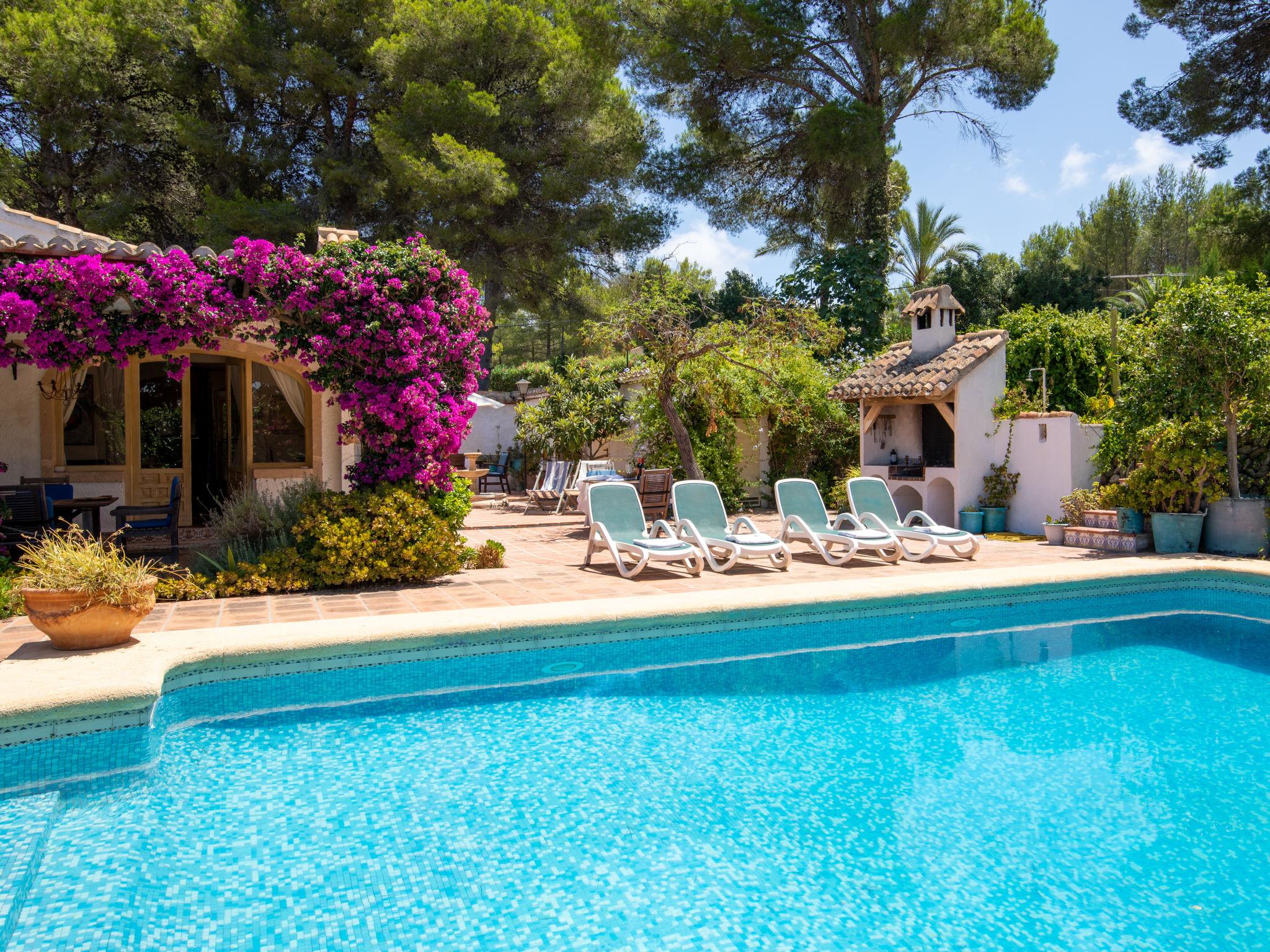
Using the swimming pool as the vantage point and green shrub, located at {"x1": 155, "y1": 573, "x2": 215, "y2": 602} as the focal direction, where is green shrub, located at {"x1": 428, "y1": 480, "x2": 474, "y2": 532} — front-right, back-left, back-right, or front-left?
front-right

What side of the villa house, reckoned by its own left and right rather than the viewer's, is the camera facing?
front

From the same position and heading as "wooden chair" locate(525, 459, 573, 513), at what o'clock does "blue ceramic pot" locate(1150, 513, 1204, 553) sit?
The blue ceramic pot is roughly at 9 o'clock from the wooden chair.

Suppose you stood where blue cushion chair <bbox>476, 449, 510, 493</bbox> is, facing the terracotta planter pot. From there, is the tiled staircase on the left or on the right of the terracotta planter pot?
left

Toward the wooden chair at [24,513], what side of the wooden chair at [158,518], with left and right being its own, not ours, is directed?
front

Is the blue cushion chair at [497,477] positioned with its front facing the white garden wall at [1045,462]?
no

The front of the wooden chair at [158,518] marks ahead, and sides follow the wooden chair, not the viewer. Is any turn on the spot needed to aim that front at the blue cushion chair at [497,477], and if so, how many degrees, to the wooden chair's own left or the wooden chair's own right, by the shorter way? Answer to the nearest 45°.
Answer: approximately 135° to the wooden chair's own right

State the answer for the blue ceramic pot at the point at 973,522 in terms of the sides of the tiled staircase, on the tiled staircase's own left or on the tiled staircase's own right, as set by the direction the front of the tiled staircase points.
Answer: on the tiled staircase's own right

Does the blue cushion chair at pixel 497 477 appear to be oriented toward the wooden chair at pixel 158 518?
no

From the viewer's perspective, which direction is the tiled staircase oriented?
toward the camera

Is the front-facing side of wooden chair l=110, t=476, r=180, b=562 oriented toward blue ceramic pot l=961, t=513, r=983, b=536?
no

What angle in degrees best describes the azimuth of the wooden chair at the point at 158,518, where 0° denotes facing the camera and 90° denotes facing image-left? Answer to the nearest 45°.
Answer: approximately 90°

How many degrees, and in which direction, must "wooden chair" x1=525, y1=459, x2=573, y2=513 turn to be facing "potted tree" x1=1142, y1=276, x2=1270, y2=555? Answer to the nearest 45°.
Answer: approximately 90° to its left

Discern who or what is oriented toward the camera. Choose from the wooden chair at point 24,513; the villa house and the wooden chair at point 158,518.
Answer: the villa house

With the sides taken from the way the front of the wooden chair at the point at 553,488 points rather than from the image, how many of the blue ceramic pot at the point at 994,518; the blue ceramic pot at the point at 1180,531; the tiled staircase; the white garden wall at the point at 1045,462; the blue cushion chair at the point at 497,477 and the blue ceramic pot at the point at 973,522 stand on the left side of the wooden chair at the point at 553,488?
5
